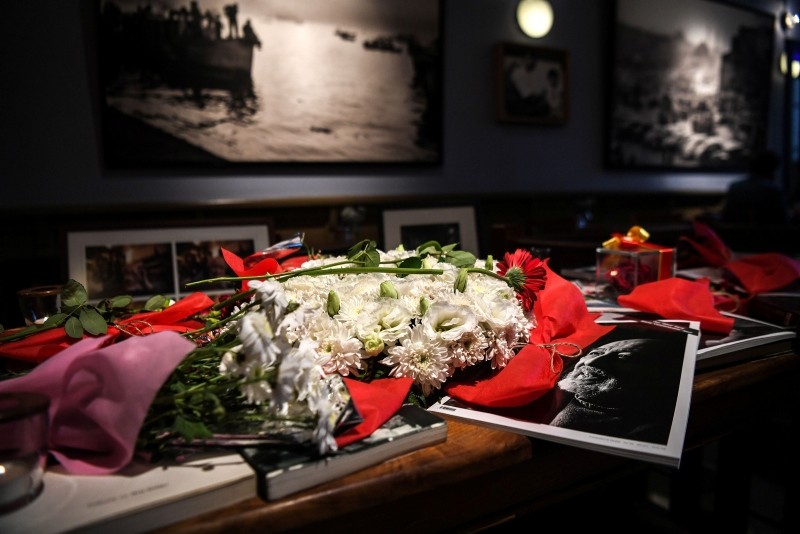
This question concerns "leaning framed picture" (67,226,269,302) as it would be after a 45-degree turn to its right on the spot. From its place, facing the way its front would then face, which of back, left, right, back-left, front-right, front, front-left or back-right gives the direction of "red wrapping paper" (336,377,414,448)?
front-left

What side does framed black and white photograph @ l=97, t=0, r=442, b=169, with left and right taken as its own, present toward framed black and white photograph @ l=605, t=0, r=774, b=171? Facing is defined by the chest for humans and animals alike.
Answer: left

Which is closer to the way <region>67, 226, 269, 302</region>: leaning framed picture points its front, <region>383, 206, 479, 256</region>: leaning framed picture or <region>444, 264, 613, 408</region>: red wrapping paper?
the red wrapping paper

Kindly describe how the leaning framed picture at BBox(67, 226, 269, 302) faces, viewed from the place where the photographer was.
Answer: facing the viewer

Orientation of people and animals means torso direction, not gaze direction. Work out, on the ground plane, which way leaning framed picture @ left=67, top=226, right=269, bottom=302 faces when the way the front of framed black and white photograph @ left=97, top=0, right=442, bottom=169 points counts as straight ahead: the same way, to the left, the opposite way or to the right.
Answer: the same way

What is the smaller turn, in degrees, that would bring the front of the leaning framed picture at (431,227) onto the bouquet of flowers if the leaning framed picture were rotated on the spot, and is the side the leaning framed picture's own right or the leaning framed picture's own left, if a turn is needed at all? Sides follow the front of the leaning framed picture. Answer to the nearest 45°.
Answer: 0° — it already faces it

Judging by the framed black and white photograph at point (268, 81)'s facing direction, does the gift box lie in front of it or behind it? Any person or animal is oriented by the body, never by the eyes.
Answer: in front

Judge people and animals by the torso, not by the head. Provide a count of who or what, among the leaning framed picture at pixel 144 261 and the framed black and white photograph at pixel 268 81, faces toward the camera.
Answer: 2

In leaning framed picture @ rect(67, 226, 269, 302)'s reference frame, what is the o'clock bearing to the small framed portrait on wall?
The small framed portrait on wall is roughly at 8 o'clock from the leaning framed picture.

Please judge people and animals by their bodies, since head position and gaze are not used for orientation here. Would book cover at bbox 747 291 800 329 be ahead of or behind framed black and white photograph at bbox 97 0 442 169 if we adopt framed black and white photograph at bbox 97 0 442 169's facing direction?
ahead

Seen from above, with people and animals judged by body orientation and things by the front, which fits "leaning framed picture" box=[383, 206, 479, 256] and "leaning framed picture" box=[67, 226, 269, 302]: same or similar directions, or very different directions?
same or similar directions

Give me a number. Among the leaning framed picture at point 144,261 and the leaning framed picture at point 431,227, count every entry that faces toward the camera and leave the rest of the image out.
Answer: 2

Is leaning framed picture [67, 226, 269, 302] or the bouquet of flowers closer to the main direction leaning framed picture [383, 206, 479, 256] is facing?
the bouquet of flowers

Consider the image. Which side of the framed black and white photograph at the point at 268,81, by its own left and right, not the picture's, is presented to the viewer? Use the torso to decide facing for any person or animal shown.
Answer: front

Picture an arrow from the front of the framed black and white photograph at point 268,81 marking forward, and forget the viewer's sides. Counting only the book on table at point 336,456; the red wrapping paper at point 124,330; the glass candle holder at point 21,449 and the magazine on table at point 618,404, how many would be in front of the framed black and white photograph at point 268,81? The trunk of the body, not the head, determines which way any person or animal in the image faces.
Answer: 4

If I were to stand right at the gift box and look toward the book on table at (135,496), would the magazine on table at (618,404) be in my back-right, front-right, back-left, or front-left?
front-left

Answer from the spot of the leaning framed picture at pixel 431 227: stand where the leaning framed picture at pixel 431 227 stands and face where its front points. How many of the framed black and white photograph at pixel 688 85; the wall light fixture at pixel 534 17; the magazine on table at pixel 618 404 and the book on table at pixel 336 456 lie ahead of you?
2

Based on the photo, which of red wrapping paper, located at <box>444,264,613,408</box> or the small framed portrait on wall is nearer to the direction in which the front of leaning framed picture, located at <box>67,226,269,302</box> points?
the red wrapping paper
